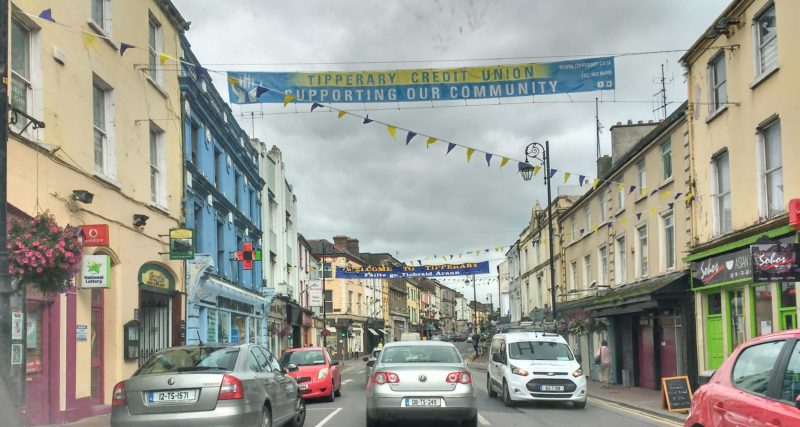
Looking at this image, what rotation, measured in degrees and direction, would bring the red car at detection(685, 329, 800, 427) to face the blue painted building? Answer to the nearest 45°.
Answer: approximately 180°

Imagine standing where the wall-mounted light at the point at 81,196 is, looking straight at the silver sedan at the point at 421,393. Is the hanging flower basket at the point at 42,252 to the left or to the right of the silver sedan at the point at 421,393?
right

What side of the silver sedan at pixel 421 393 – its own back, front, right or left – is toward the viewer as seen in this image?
back

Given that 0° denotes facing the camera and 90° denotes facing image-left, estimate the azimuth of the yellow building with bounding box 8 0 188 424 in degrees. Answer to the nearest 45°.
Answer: approximately 315°

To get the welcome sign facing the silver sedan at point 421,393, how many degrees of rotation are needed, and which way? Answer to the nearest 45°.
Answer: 0° — it already faces it

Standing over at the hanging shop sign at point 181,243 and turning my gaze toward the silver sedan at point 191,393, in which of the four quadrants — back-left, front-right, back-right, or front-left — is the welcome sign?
back-left

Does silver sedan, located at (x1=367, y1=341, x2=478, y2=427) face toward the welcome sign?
yes

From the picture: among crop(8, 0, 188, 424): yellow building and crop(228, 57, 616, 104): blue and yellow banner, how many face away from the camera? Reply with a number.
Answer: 0

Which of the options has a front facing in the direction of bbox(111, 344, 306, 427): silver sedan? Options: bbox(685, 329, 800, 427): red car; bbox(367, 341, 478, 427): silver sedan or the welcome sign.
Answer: the welcome sign

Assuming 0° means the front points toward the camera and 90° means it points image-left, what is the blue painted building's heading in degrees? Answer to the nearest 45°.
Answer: approximately 315°

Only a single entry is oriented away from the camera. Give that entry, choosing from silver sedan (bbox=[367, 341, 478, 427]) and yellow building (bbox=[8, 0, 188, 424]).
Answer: the silver sedan
